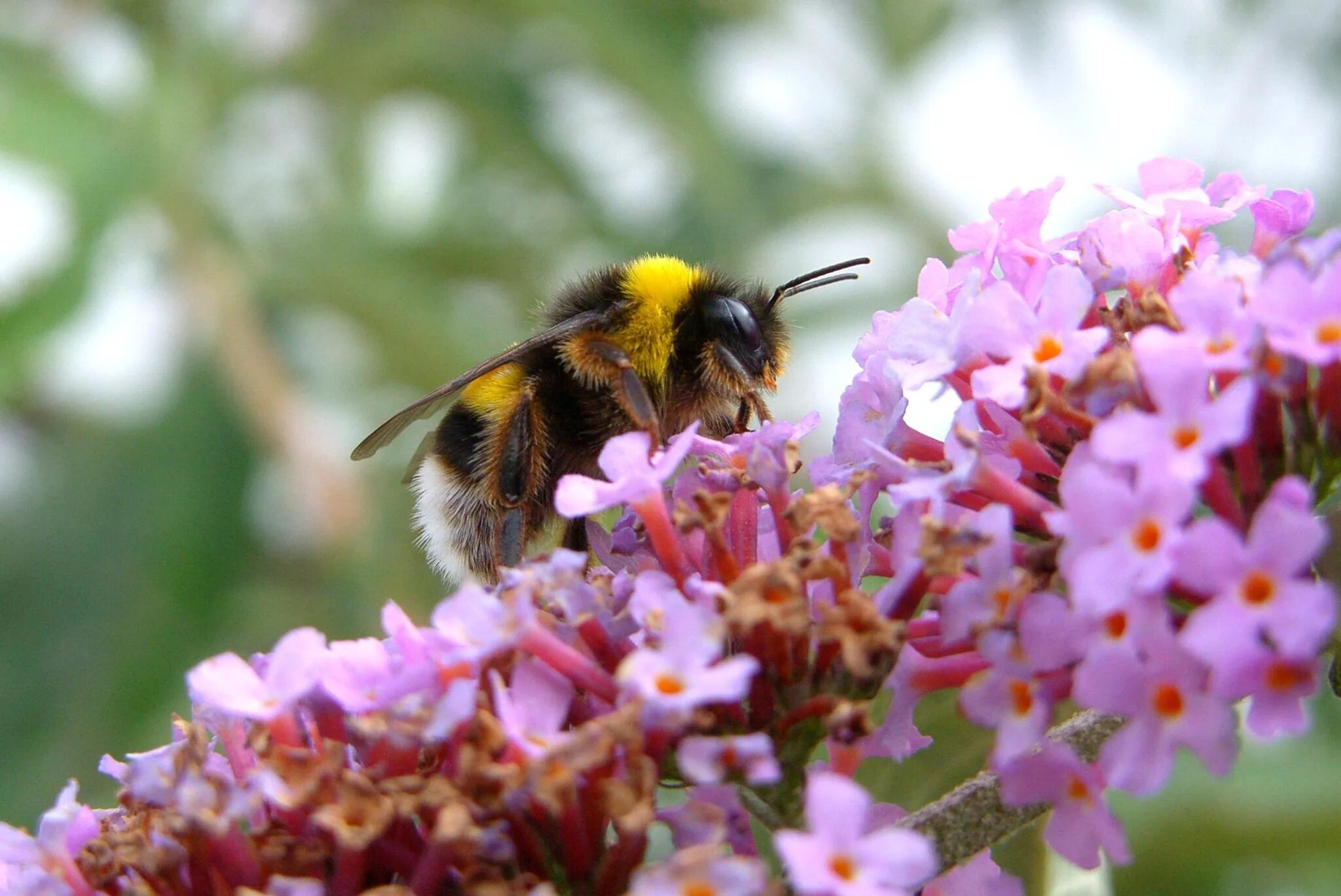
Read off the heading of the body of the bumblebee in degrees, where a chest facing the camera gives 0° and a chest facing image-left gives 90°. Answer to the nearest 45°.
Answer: approximately 270°

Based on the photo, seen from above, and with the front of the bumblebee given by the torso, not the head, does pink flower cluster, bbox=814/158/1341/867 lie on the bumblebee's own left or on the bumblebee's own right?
on the bumblebee's own right
